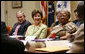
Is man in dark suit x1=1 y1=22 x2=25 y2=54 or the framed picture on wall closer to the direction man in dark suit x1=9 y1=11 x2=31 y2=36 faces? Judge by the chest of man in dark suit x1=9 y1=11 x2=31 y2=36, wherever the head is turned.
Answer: the man in dark suit

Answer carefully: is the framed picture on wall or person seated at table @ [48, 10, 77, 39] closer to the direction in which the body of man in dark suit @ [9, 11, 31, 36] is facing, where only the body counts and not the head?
the person seated at table

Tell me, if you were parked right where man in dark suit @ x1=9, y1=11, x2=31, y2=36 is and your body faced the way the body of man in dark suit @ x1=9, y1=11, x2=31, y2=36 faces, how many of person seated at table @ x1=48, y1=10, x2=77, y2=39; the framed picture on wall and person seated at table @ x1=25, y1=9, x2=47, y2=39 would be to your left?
2

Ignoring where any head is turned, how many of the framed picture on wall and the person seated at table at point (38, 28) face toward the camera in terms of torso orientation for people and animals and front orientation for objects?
2

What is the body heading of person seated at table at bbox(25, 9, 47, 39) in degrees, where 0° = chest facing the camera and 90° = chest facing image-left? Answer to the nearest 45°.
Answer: approximately 0°

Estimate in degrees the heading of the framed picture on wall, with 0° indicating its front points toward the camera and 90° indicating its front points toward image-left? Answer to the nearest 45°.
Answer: approximately 0°

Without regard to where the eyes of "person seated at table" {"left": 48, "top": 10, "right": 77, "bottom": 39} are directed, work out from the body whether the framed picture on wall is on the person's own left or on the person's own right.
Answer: on the person's own right

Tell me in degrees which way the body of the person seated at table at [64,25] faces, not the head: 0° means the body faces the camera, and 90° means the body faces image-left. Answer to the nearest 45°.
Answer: approximately 45°
